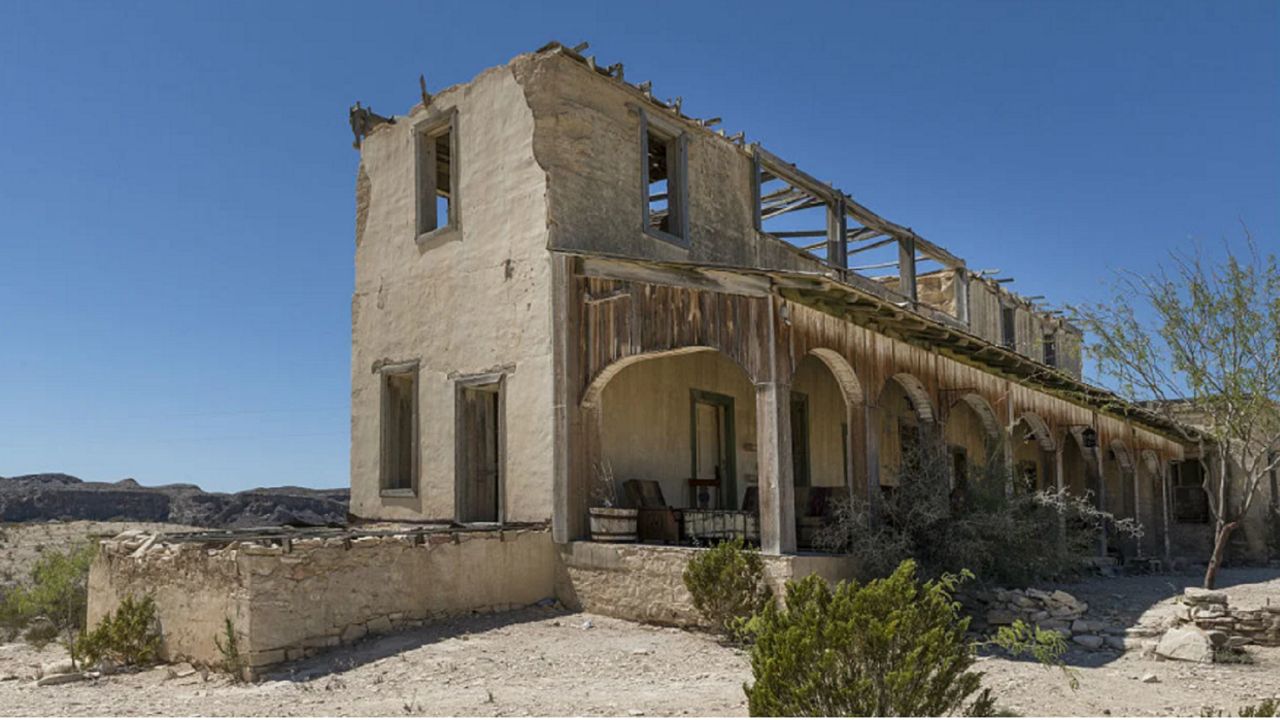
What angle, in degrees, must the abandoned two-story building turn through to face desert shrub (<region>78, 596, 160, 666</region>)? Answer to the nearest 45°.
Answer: approximately 90° to its right

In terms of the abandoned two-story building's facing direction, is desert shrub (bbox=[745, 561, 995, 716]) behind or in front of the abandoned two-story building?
in front

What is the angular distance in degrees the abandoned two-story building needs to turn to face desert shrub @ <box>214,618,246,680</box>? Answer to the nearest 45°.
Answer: approximately 90° to its right

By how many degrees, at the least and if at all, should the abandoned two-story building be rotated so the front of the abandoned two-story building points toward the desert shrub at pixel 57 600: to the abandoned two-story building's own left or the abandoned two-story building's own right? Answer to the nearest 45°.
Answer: approximately 135° to the abandoned two-story building's own right

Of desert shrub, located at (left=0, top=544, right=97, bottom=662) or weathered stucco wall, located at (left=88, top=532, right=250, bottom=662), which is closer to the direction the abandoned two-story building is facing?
the weathered stucco wall

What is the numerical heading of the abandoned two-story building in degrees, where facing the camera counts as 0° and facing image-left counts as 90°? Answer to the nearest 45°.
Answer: approximately 315°

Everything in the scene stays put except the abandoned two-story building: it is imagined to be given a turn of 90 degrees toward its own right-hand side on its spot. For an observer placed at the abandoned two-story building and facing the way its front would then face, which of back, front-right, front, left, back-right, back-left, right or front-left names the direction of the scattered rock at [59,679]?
front
